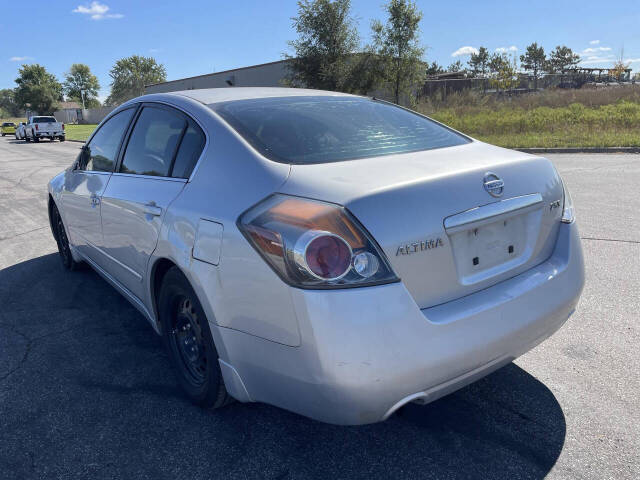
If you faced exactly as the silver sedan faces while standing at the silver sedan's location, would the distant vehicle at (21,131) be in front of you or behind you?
in front

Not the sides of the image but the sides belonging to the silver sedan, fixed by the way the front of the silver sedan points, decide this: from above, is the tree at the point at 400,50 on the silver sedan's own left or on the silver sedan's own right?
on the silver sedan's own right

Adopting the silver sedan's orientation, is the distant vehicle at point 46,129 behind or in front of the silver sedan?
in front

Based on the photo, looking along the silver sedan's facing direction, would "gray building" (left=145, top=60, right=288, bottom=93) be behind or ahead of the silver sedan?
ahead

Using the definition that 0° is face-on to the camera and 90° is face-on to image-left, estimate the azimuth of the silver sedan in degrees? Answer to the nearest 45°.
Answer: approximately 135°

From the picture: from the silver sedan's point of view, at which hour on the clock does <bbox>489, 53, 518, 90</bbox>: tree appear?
The tree is roughly at 2 o'clock from the silver sedan.
